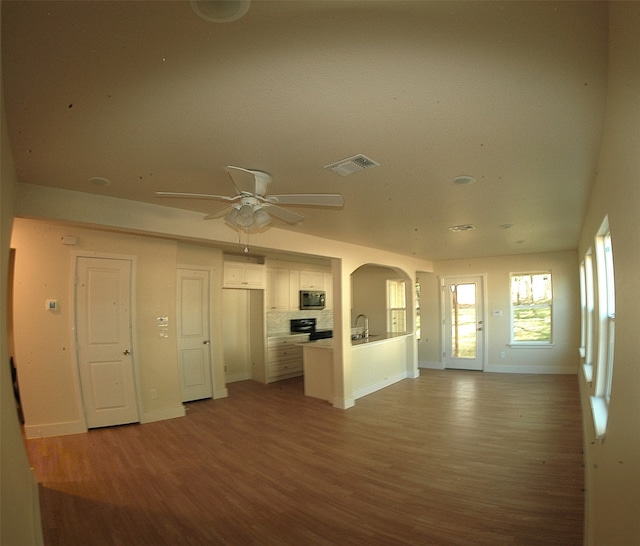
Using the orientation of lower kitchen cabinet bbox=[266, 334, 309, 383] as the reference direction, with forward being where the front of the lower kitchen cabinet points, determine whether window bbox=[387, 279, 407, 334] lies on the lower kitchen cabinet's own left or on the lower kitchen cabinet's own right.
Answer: on the lower kitchen cabinet's own left

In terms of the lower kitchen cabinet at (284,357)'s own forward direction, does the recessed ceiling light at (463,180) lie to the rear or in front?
in front

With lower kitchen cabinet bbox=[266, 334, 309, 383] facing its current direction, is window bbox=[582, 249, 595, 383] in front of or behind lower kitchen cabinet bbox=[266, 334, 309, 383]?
in front

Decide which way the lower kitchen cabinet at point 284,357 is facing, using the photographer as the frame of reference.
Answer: facing the viewer and to the right of the viewer

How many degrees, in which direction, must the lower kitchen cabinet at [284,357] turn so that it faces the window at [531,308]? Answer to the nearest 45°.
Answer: approximately 45° to its left

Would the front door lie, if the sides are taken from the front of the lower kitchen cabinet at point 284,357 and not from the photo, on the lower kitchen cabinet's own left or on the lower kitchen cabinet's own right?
on the lower kitchen cabinet's own left

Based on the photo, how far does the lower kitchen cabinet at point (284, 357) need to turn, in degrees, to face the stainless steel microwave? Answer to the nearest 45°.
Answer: approximately 90° to its left

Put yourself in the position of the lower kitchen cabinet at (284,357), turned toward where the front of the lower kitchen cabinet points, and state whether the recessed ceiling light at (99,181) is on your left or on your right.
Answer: on your right
